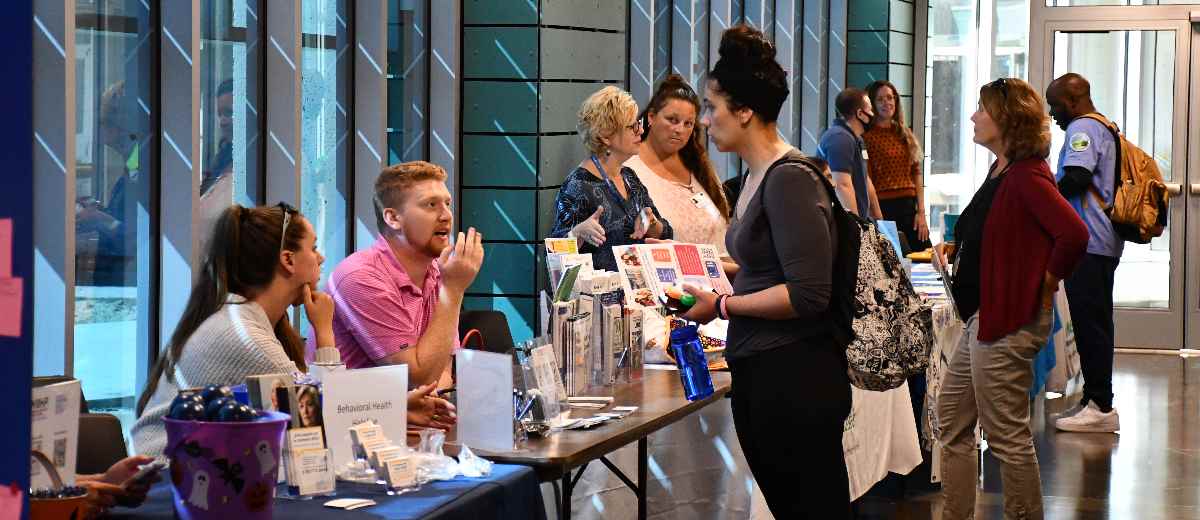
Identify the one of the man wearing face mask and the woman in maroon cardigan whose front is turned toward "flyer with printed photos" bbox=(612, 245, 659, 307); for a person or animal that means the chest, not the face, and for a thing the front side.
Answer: the woman in maroon cardigan

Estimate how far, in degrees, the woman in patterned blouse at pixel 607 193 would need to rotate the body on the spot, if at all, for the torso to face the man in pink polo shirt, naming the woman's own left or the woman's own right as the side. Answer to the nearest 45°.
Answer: approximately 45° to the woman's own right

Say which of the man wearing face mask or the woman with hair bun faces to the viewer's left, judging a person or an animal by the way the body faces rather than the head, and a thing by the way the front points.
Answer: the woman with hair bun

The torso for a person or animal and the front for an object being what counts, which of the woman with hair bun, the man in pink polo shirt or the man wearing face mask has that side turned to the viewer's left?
the woman with hair bun

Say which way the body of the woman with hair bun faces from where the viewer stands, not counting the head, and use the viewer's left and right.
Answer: facing to the left of the viewer

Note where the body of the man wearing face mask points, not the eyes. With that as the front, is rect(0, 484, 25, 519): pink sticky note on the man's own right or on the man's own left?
on the man's own right

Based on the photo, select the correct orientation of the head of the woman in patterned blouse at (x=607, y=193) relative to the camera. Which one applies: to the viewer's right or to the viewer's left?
to the viewer's right

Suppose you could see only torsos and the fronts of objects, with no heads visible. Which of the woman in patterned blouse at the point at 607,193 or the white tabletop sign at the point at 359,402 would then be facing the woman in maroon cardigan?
the woman in patterned blouse

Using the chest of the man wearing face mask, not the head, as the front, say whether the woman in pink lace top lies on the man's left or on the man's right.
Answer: on the man's right

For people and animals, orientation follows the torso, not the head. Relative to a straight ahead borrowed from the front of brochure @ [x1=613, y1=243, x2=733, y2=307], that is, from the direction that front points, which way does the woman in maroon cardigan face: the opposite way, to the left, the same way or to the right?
to the right

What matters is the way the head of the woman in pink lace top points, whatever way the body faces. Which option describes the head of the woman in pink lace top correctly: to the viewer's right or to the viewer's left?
to the viewer's right
